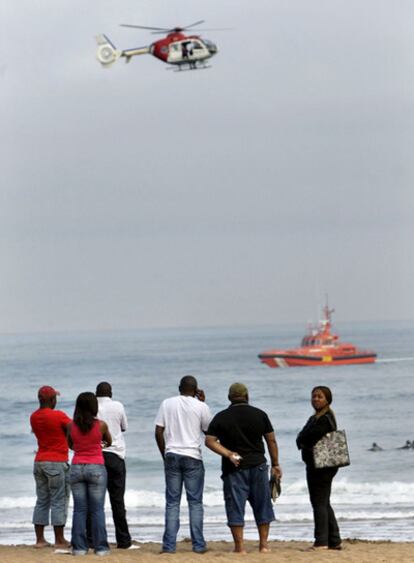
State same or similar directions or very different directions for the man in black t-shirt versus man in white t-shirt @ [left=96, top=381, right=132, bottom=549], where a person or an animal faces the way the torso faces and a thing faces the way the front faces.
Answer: same or similar directions

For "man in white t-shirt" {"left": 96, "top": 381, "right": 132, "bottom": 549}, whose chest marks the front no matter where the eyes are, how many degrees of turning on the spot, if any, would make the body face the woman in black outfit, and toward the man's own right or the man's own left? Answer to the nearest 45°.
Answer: approximately 90° to the man's own right

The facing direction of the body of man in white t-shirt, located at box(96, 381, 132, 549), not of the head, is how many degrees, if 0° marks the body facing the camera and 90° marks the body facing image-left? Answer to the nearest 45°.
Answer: approximately 180°

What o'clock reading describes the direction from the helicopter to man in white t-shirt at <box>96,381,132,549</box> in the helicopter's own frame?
The man in white t-shirt is roughly at 3 o'clock from the helicopter.

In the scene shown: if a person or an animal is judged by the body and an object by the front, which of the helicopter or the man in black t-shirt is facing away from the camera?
the man in black t-shirt

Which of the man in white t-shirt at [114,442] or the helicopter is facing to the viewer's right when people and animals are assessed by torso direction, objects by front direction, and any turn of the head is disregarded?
the helicopter

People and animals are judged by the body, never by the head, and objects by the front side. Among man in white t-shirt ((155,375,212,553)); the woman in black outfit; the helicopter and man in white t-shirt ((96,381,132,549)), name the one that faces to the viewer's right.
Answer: the helicopter

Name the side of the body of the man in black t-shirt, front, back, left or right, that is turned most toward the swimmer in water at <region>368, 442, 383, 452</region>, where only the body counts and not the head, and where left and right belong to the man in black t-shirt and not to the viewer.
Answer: front

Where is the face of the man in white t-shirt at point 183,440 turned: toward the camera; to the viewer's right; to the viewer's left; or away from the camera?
away from the camera

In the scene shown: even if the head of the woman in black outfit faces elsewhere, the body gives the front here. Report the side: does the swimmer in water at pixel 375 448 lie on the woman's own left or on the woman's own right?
on the woman's own right

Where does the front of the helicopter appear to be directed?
to the viewer's right

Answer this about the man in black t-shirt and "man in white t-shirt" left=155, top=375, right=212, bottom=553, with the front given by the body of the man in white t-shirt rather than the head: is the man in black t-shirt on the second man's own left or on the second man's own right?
on the second man's own right

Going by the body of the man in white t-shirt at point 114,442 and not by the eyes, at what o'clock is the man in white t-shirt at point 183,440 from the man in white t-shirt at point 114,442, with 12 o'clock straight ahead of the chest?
the man in white t-shirt at point 183,440 is roughly at 4 o'clock from the man in white t-shirt at point 114,442.

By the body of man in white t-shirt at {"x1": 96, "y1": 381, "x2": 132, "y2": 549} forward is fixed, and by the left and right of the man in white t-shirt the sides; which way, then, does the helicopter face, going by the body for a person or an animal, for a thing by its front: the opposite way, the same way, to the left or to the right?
to the right

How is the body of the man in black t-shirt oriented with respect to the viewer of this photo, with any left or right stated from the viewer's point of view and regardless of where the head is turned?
facing away from the viewer
